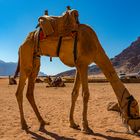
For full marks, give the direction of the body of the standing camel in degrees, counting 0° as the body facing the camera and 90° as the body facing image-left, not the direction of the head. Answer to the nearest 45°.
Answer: approximately 270°
